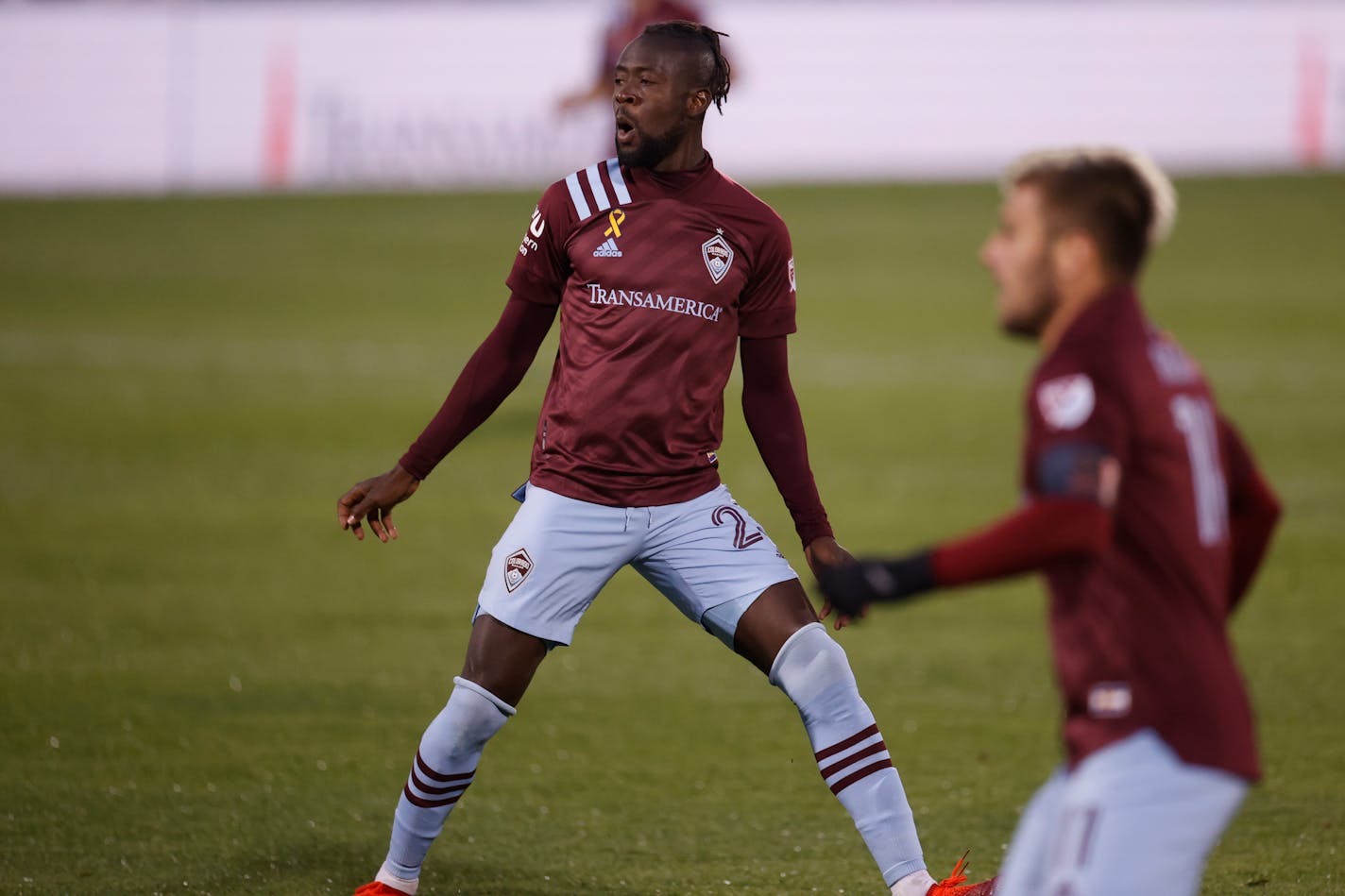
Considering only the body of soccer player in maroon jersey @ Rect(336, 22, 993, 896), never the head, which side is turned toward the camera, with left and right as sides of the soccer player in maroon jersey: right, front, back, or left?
front

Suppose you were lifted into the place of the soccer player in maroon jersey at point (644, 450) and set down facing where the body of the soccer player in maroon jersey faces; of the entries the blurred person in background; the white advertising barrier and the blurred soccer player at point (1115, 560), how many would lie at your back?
2

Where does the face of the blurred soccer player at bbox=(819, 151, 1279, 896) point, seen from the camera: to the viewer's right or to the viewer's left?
to the viewer's left

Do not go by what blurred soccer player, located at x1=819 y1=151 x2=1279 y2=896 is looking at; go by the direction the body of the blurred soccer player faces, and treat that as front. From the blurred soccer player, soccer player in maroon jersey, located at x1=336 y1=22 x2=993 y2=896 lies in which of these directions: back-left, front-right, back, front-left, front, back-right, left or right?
front

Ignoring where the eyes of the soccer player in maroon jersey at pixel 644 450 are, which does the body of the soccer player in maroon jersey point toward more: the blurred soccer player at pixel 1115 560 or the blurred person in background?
the blurred soccer player

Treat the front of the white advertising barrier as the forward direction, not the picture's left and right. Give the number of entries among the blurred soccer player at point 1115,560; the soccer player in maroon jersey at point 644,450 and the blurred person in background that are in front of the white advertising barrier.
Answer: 3

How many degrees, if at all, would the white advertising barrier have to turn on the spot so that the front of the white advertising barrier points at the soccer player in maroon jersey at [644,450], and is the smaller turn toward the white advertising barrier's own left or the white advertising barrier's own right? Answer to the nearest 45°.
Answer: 0° — it already faces them

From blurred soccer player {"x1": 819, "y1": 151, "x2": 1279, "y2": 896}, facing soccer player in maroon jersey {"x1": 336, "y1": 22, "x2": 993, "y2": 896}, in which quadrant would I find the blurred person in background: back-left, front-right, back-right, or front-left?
front-right

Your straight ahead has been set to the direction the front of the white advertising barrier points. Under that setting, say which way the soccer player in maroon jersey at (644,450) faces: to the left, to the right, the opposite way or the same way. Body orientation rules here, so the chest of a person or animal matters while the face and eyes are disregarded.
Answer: the same way

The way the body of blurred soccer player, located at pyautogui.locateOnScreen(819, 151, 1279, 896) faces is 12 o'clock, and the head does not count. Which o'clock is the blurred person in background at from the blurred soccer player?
The blurred person in background is roughly at 1 o'clock from the blurred soccer player.

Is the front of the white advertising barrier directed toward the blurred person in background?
yes

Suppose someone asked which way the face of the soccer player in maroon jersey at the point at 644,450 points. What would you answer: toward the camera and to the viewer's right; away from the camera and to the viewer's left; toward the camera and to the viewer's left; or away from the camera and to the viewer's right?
toward the camera and to the viewer's left

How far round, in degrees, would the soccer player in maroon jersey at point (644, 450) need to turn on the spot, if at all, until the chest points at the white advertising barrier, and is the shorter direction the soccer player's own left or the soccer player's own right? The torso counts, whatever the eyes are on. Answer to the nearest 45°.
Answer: approximately 180°
